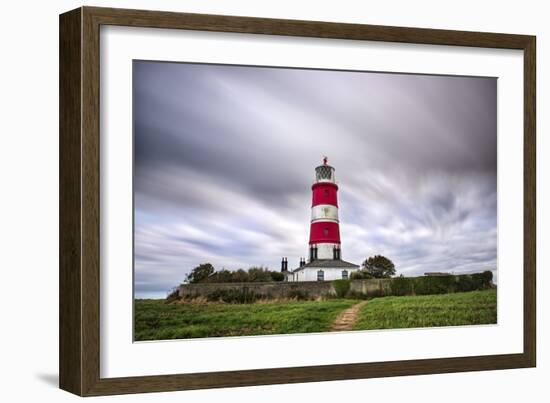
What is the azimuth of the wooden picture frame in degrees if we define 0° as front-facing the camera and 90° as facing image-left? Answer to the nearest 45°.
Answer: approximately 315°
